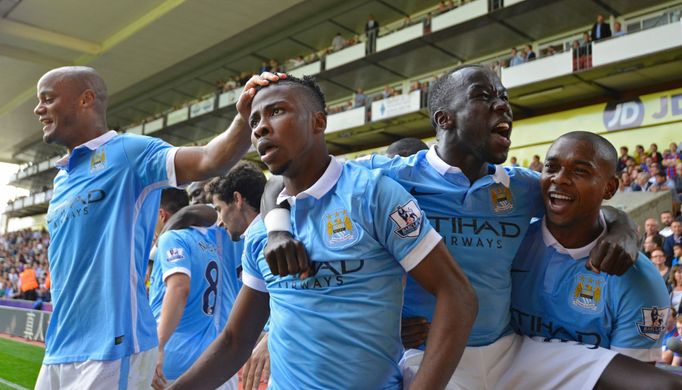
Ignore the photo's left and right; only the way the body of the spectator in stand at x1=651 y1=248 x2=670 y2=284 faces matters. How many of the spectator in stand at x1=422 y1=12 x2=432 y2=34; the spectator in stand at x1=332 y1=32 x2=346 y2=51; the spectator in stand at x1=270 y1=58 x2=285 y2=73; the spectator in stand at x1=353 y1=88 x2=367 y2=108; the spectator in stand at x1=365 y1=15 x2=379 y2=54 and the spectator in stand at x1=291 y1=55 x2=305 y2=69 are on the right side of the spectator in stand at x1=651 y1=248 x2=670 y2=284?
6

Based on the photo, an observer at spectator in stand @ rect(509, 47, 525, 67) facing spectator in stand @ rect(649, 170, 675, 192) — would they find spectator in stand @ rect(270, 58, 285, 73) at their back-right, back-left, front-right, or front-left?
back-right

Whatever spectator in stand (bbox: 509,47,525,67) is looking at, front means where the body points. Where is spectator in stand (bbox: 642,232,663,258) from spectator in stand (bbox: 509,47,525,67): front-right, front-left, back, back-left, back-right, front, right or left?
front-left

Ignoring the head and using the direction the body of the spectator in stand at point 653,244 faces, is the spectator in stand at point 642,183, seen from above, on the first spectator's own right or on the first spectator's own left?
on the first spectator's own right

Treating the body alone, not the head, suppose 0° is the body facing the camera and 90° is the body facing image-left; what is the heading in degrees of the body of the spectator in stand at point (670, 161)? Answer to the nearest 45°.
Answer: approximately 45°

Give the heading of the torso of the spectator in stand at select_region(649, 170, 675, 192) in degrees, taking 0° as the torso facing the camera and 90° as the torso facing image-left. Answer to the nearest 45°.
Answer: approximately 45°

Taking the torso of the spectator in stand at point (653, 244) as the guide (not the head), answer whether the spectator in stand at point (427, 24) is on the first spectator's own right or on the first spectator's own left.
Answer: on the first spectator's own right

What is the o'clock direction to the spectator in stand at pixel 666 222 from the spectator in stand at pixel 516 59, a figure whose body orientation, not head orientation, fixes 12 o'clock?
the spectator in stand at pixel 666 222 is roughly at 10 o'clock from the spectator in stand at pixel 516 59.

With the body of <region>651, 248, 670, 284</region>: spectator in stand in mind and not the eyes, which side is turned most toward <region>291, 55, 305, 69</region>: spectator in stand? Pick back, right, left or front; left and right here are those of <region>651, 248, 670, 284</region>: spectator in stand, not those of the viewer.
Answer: right

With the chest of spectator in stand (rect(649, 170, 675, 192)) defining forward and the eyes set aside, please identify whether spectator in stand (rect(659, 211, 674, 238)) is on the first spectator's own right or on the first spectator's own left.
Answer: on the first spectator's own left

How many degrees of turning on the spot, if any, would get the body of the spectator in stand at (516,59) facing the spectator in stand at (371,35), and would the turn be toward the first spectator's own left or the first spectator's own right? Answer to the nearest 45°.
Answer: approximately 45° to the first spectator's own right

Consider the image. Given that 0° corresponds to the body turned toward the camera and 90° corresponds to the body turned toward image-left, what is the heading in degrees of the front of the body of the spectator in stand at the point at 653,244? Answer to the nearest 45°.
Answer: approximately 45°
